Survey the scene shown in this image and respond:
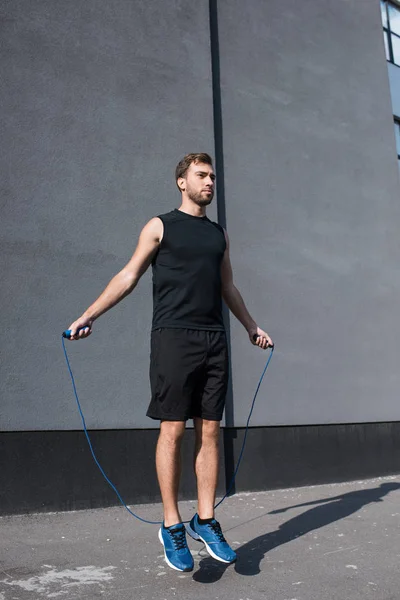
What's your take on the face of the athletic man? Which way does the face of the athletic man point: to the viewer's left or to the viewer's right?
to the viewer's right
